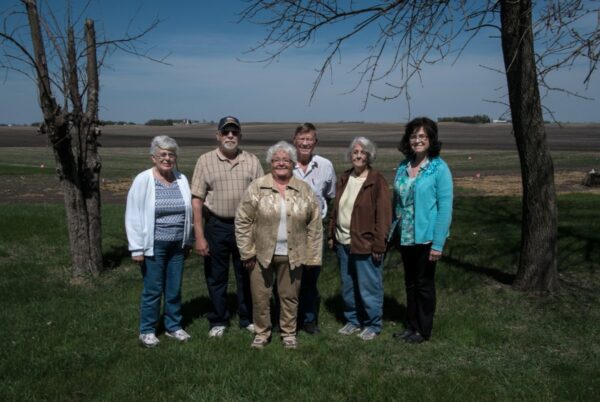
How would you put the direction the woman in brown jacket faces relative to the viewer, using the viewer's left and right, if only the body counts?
facing the viewer and to the left of the viewer

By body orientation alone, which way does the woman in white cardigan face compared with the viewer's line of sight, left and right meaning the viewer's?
facing the viewer and to the right of the viewer

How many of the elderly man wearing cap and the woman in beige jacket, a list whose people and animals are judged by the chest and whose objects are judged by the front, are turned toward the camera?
2

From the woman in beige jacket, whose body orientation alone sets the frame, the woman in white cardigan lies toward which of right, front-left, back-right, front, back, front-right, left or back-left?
right

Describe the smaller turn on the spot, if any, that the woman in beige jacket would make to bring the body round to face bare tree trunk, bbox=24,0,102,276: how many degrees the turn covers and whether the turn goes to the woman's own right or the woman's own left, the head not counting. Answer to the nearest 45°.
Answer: approximately 135° to the woman's own right

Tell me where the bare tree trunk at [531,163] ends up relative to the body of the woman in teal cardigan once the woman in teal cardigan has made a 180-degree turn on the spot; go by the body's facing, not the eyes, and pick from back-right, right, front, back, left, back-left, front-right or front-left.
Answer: front

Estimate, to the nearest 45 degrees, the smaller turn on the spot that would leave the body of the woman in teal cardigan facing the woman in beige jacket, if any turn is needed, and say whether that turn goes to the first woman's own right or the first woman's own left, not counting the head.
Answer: approximately 45° to the first woman's own right

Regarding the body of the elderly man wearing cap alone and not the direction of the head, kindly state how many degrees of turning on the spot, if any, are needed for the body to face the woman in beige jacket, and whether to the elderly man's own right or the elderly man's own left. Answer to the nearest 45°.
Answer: approximately 45° to the elderly man's own left

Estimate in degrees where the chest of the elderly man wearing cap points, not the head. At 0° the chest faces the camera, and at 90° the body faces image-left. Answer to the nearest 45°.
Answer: approximately 0°

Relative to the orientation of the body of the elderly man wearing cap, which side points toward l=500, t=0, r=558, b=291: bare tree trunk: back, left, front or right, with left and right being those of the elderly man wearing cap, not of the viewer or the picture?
left

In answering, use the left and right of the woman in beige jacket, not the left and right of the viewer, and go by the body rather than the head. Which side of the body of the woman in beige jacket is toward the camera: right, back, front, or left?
front

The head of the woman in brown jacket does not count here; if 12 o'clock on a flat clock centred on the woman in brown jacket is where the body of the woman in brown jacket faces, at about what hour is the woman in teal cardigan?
The woman in teal cardigan is roughly at 8 o'clock from the woman in brown jacket.
